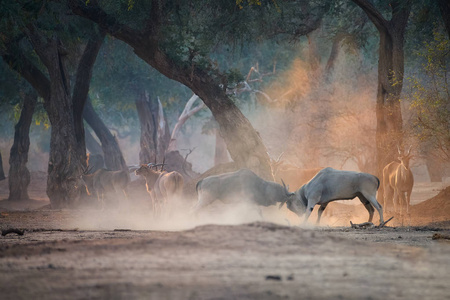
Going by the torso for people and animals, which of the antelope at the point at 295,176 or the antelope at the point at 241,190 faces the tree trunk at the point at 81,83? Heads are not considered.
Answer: the antelope at the point at 295,176

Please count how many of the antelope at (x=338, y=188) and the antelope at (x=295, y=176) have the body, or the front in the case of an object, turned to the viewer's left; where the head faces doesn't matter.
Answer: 2

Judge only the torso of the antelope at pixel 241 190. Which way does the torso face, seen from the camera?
to the viewer's right

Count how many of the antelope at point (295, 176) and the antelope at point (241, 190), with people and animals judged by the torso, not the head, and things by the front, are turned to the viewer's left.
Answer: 1

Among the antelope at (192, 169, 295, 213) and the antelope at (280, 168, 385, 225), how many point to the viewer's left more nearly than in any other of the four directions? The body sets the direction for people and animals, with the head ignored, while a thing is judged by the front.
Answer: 1

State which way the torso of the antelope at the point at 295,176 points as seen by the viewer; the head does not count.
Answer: to the viewer's left

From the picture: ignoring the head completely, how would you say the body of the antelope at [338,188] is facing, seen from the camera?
to the viewer's left

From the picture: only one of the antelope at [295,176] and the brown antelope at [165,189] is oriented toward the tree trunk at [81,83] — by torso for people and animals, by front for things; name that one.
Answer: the antelope
